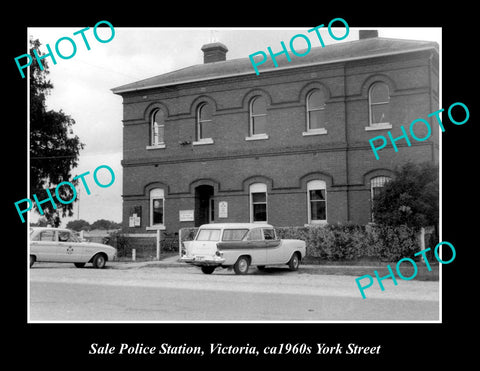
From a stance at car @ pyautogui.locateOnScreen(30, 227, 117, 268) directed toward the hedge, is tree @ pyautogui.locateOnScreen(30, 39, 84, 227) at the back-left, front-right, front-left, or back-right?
back-left

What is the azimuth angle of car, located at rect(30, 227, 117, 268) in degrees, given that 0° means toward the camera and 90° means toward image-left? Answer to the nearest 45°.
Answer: approximately 225°

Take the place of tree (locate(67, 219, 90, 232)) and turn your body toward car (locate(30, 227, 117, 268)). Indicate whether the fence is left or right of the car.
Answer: left

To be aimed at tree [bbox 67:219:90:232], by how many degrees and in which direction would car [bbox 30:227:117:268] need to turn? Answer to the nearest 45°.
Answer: approximately 45° to its left
